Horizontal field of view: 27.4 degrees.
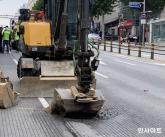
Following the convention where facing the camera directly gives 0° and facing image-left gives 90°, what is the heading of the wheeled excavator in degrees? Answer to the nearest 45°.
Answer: approximately 0°

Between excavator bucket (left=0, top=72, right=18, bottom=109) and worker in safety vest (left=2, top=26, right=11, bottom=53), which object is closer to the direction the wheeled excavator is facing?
the excavator bucket

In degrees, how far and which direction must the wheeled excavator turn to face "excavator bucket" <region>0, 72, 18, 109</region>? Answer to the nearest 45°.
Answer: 0° — it already faces it
